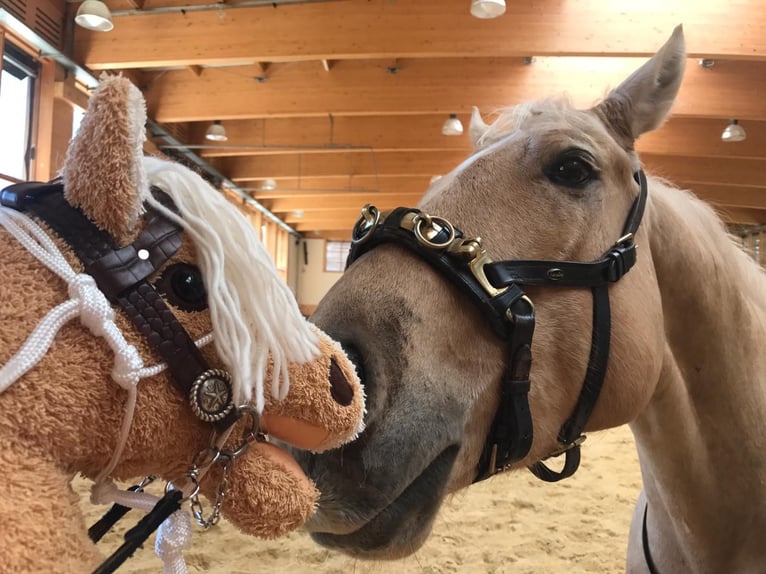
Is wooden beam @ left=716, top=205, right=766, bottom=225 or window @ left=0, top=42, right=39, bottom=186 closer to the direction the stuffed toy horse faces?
the wooden beam

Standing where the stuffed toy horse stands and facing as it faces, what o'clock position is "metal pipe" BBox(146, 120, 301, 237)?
The metal pipe is roughly at 9 o'clock from the stuffed toy horse.

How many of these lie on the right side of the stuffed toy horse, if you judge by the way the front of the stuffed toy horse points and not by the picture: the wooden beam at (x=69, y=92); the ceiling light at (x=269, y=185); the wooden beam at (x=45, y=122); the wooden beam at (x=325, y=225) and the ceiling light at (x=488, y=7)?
0

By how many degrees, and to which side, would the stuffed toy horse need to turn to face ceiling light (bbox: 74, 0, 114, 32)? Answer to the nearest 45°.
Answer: approximately 90° to its left

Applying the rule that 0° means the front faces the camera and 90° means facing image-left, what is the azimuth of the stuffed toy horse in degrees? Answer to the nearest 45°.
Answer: approximately 270°

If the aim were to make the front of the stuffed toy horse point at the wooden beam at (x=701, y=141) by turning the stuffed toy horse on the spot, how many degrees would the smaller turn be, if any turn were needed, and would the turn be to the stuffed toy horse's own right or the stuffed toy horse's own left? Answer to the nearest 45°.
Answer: approximately 45° to the stuffed toy horse's own left

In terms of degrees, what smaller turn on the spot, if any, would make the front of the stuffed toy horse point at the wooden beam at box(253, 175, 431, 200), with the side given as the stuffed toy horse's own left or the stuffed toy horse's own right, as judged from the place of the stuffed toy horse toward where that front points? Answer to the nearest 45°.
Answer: approximately 90° to the stuffed toy horse's own left

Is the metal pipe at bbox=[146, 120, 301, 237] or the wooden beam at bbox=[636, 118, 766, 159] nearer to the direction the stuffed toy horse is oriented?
the wooden beam

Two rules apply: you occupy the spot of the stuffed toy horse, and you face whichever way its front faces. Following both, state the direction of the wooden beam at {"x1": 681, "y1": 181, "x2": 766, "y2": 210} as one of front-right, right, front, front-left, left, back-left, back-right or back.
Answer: front-left

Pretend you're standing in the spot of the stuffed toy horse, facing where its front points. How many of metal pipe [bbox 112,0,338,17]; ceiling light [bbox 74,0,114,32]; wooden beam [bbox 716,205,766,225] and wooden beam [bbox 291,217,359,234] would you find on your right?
0

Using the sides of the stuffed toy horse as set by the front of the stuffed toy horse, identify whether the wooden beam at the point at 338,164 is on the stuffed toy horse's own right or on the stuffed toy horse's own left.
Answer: on the stuffed toy horse's own left

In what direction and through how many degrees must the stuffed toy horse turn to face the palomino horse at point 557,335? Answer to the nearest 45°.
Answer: approximately 45° to its left

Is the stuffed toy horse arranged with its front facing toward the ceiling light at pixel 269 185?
no

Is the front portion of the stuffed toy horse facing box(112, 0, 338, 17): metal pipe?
no

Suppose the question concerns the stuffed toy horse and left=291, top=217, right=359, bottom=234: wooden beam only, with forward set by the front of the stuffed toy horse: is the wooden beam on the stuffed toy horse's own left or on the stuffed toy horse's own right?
on the stuffed toy horse's own left

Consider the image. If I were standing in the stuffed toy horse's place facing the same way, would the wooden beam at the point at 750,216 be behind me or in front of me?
in front

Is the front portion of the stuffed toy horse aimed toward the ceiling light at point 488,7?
no

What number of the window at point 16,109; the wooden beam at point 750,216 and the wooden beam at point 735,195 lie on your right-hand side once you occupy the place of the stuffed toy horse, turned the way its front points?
0

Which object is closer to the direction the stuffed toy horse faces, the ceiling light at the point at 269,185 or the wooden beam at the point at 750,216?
the wooden beam
